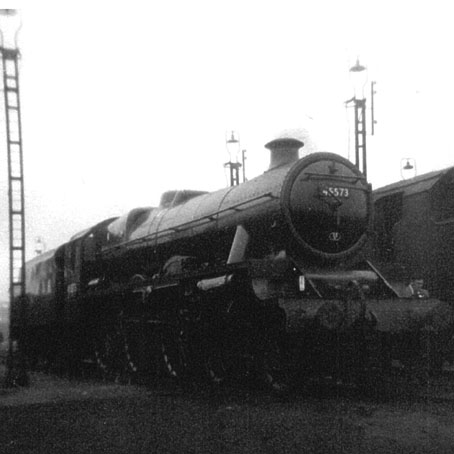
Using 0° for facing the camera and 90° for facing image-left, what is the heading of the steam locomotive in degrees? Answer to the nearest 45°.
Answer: approximately 315°
